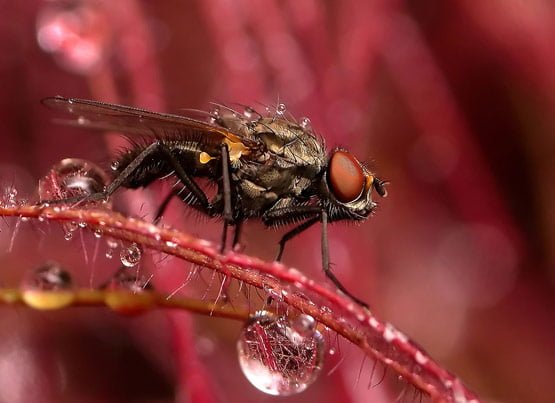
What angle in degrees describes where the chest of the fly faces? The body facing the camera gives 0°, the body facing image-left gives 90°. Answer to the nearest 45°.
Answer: approximately 270°
